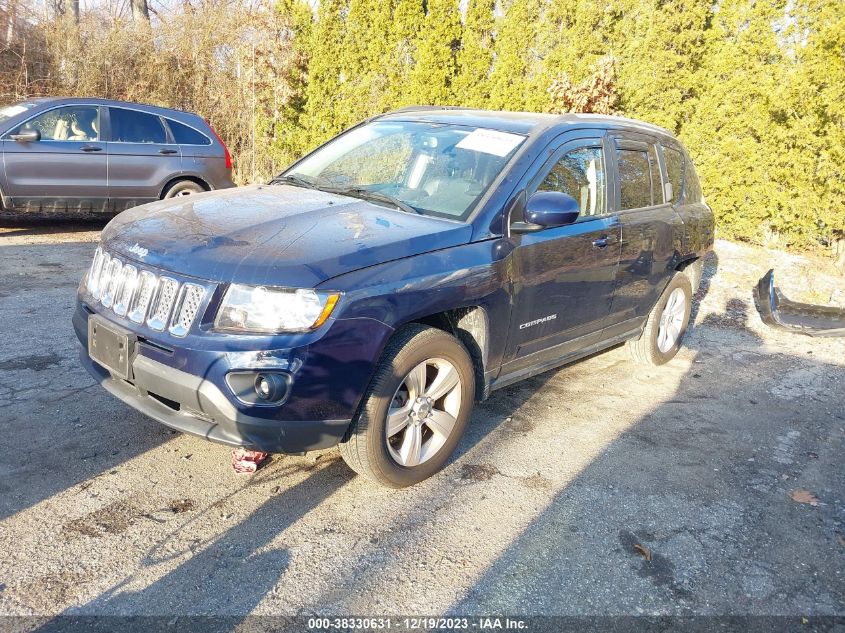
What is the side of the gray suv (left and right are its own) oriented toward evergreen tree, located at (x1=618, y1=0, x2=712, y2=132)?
back

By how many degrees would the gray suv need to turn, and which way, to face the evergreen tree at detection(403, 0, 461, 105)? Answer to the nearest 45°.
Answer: approximately 180°

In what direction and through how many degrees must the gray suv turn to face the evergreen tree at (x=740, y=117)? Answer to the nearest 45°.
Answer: approximately 180°

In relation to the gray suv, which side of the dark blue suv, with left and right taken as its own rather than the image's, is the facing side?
right

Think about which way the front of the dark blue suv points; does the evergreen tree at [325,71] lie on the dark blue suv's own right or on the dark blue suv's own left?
on the dark blue suv's own right

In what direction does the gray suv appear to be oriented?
to the viewer's left

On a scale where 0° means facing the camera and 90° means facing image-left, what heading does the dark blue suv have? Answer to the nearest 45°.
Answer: approximately 45°

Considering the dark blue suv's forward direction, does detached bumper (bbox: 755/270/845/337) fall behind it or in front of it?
behind

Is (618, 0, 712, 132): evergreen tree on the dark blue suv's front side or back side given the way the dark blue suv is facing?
on the back side

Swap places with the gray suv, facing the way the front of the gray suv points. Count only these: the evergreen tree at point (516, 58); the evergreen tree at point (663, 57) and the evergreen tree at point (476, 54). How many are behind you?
3

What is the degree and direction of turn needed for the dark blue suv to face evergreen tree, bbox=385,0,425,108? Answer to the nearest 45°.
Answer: approximately 135° to its right

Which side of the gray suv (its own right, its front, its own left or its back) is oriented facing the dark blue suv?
left
